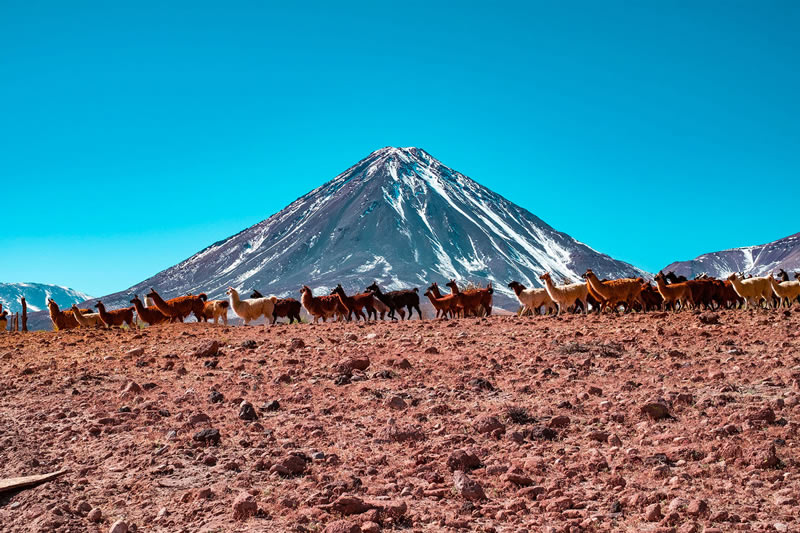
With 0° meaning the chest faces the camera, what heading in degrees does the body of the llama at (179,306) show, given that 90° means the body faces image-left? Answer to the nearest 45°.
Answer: approximately 90°

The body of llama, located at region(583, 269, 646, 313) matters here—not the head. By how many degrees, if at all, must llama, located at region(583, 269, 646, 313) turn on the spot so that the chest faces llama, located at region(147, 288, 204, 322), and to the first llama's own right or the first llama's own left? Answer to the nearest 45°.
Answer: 0° — it already faces it

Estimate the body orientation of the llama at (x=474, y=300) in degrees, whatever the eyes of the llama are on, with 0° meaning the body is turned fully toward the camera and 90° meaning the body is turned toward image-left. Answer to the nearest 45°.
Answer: approximately 90°

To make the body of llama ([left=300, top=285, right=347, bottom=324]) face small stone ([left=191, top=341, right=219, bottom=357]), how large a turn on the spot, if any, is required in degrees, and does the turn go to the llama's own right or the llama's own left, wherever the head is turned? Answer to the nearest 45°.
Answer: approximately 90° to the llama's own left

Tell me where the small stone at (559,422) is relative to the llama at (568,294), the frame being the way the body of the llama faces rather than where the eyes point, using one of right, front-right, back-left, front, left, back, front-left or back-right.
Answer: left

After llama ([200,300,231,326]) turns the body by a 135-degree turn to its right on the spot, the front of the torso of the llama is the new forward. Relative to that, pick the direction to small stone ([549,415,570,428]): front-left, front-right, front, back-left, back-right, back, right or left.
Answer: back-right

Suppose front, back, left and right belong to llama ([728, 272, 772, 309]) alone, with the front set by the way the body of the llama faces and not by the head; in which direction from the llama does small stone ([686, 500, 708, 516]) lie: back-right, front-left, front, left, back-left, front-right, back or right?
left

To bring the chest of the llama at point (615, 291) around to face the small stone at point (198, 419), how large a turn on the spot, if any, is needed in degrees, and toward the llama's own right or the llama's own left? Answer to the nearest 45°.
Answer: approximately 90° to the llama's own left

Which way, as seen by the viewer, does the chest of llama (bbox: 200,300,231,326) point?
to the viewer's left

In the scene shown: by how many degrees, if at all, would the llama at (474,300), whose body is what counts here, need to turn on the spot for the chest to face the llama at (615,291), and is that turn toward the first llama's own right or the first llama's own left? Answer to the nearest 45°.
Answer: approximately 135° to the first llama's own left

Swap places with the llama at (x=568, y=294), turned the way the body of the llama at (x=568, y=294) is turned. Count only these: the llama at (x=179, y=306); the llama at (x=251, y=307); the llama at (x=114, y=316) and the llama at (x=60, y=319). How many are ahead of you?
4

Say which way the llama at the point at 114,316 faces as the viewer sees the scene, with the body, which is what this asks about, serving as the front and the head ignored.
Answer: to the viewer's left

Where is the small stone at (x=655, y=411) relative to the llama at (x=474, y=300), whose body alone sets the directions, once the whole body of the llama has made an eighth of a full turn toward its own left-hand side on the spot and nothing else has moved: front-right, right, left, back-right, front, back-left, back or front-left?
front-left

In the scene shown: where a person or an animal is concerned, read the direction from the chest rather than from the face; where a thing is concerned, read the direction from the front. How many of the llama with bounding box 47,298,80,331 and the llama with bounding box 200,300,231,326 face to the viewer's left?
2

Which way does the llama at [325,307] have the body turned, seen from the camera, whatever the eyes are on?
to the viewer's left

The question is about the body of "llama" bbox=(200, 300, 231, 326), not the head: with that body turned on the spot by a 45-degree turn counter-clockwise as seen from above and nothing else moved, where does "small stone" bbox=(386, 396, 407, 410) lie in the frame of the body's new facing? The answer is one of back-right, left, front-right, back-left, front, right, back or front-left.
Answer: front-left
